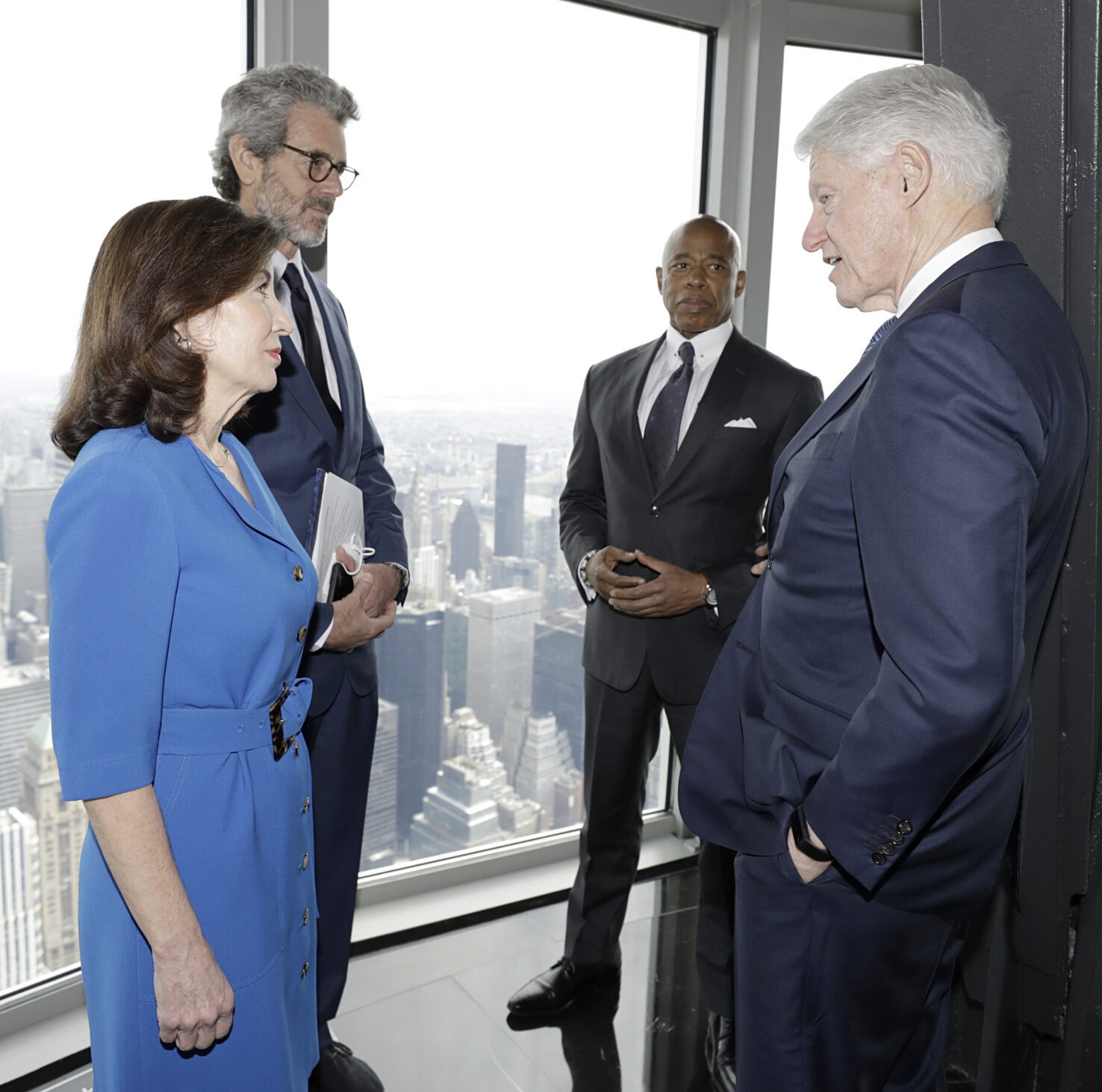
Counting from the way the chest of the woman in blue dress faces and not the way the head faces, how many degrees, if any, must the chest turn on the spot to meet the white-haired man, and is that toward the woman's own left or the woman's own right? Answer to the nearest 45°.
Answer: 0° — they already face them

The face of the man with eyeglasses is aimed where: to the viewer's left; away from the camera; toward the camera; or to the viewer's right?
to the viewer's right

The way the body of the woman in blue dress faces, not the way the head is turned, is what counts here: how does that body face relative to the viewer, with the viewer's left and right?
facing to the right of the viewer

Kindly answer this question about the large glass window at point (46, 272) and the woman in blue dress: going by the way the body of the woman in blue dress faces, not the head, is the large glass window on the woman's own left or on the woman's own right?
on the woman's own left

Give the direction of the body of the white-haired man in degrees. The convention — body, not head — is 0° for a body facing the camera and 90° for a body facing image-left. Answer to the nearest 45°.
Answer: approximately 90°

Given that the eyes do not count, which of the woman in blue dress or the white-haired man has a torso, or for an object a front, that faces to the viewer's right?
the woman in blue dress

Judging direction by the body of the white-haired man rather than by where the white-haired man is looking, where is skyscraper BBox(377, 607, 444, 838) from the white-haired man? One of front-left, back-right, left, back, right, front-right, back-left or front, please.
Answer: front-right

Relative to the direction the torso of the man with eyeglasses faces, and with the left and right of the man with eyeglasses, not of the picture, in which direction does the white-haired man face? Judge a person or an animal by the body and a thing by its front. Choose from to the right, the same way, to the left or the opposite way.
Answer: the opposite way

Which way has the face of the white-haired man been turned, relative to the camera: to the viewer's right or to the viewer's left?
to the viewer's left

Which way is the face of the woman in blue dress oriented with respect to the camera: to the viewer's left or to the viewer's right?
to the viewer's right

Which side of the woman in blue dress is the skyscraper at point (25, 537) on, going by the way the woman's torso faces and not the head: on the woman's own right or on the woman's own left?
on the woman's own left

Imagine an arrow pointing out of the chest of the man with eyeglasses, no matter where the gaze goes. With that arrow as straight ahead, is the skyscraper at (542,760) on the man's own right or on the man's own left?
on the man's own left

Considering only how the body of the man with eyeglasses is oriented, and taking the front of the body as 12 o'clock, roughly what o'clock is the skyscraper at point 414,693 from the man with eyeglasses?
The skyscraper is roughly at 8 o'clock from the man with eyeglasses.

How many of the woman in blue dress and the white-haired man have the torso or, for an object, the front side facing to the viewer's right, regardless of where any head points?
1
